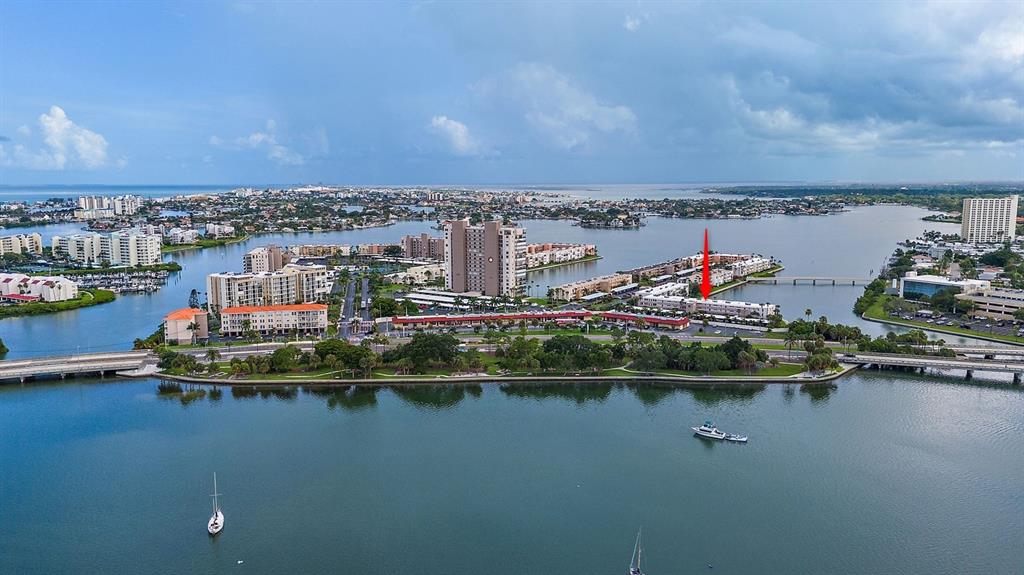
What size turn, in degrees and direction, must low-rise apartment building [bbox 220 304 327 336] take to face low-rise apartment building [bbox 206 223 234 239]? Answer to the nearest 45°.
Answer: approximately 180°

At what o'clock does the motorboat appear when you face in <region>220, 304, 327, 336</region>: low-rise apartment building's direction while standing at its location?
The motorboat is roughly at 11 o'clock from the low-rise apartment building.

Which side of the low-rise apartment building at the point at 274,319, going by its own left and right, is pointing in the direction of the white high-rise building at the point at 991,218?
left

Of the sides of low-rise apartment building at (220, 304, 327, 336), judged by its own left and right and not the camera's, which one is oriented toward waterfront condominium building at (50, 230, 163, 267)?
back

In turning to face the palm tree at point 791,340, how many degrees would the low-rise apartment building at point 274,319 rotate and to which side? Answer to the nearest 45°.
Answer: approximately 45° to its left

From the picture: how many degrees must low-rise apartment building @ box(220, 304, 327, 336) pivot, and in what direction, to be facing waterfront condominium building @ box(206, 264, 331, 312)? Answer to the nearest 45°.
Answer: approximately 180°

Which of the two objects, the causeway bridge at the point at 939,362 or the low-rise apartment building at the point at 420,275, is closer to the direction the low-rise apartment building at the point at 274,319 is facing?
the causeway bridge

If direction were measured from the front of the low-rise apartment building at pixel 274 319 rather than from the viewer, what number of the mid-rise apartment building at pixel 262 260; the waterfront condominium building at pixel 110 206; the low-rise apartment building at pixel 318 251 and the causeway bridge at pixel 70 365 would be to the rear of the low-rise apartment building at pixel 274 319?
3

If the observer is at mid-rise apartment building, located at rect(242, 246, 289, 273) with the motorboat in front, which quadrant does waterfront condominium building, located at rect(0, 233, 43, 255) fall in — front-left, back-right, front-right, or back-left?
back-right

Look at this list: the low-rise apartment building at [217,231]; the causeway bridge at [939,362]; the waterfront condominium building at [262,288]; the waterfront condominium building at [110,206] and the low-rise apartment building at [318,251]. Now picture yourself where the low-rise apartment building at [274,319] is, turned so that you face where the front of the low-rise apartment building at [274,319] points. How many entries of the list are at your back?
4

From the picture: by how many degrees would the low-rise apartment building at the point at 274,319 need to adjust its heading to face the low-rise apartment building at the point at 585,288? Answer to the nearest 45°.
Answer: approximately 90° to its left

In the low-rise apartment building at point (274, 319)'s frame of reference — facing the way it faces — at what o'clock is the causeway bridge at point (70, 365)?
The causeway bridge is roughly at 2 o'clock from the low-rise apartment building.

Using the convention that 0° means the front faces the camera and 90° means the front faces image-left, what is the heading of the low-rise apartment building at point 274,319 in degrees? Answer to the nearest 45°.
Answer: approximately 0°

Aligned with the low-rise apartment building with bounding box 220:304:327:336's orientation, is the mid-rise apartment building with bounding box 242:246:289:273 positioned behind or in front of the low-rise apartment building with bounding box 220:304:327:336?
behind
